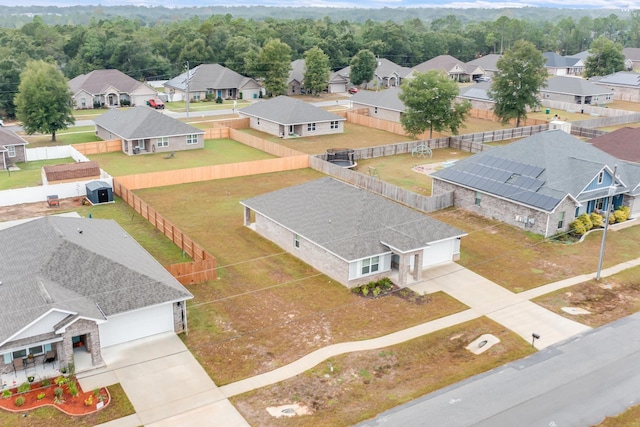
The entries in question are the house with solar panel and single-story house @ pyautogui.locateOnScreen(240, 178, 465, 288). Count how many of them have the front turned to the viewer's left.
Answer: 0

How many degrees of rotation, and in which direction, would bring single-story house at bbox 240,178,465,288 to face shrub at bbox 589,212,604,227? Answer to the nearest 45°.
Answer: approximately 90° to its left

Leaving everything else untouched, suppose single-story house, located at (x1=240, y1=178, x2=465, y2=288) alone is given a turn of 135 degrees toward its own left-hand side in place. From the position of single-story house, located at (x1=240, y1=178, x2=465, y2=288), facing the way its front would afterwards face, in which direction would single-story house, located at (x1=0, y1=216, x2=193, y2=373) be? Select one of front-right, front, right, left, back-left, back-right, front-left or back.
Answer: back-left

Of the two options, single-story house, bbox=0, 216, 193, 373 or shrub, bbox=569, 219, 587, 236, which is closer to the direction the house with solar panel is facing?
the shrub

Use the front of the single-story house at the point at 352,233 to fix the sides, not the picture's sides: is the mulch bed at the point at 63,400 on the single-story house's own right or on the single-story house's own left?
on the single-story house's own right

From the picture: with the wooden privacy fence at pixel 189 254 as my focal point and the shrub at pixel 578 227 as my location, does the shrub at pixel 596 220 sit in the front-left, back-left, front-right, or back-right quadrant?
back-right

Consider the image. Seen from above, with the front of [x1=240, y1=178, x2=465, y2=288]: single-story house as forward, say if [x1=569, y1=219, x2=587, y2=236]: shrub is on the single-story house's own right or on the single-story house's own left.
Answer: on the single-story house's own left

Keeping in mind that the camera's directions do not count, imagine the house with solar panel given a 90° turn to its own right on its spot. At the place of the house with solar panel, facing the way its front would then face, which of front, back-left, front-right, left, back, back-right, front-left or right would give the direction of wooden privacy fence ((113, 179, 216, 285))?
front

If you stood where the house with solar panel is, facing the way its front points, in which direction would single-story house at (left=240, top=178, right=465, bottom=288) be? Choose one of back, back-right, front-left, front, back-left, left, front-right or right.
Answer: right

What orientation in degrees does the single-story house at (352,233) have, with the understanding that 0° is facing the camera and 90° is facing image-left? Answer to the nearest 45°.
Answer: approximately 315°

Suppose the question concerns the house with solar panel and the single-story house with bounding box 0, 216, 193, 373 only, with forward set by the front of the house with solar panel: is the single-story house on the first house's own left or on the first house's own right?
on the first house's own right

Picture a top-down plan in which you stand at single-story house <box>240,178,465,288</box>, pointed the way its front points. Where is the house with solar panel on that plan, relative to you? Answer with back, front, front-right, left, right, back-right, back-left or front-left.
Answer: left

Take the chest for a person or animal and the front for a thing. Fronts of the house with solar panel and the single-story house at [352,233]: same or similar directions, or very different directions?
same or similar directions

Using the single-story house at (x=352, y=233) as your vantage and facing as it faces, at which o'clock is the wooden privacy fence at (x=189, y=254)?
The wooden privacy fence is roughly at 4 o'clock from the single-story house.

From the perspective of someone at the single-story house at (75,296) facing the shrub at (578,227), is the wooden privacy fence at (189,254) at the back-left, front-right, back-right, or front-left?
front-left
